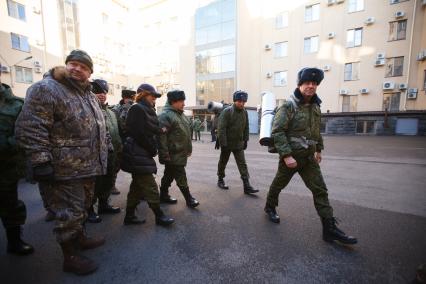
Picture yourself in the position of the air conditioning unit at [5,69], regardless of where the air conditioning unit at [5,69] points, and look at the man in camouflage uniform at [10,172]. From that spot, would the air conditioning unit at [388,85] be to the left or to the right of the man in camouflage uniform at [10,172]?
left

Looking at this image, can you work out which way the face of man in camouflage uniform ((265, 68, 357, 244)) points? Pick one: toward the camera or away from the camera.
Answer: toward the camera

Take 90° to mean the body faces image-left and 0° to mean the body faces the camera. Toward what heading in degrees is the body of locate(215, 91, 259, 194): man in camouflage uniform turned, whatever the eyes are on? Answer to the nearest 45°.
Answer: approximately 315°

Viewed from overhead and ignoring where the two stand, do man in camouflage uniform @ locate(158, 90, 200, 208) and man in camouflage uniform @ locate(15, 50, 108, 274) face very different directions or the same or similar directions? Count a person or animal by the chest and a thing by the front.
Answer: same or similar directions

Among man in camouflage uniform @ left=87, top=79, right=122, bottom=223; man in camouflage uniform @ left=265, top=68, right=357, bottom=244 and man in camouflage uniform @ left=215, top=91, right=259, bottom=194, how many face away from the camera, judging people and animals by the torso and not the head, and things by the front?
0

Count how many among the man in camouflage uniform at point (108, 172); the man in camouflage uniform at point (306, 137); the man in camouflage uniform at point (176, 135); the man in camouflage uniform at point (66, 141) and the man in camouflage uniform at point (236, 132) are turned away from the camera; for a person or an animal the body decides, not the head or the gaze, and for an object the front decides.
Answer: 0

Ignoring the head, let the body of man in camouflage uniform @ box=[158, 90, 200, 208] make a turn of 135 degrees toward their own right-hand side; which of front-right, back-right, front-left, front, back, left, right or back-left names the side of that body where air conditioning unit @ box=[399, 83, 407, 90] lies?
back-right

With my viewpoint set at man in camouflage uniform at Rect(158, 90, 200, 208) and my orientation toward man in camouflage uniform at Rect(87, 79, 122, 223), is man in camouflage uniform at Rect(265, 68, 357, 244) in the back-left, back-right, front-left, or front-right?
back-left

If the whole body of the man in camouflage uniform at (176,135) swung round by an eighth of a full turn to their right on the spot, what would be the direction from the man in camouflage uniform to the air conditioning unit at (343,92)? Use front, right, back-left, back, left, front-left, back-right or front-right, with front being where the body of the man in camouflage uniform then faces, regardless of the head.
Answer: back-left

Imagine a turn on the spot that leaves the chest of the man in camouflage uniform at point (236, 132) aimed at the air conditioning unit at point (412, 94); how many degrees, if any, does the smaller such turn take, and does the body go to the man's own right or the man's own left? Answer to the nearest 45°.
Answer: approximately 90° to the man's own left

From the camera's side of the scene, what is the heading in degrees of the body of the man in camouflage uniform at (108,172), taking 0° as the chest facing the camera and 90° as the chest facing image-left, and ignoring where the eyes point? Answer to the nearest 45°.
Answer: approximately 315°

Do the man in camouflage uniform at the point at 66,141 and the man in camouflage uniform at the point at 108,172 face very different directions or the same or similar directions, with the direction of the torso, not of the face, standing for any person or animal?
same or similar directions
